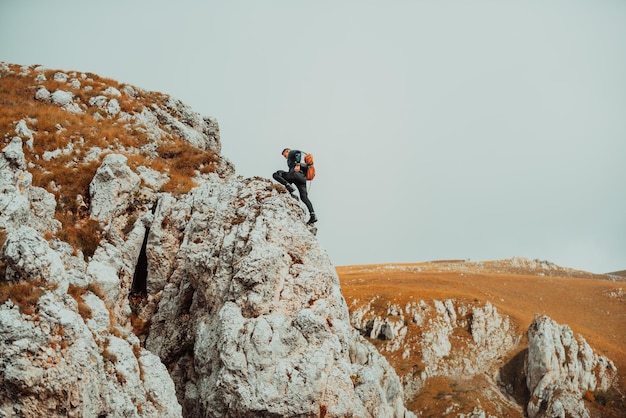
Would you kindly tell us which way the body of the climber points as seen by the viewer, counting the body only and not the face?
to the viewer's left

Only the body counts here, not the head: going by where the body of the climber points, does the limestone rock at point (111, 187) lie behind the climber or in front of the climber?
in front
